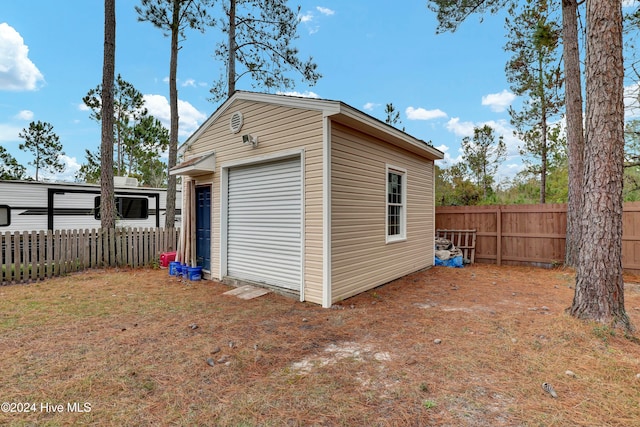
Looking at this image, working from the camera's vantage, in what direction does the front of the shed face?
facing the viewer and to the left of the viewer

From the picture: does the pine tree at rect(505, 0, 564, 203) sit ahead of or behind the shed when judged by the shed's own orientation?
behind

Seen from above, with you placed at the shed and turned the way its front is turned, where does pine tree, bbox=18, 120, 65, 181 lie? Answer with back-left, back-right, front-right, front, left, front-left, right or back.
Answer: right

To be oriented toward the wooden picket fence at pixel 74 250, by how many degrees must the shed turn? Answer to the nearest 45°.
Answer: approximately 45° to its right

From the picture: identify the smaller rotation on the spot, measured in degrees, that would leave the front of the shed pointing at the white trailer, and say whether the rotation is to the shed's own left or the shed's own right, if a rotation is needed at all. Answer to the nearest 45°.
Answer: approximately 90° to the shed's own right

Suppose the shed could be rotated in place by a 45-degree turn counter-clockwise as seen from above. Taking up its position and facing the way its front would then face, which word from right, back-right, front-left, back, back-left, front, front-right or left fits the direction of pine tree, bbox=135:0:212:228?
back-right

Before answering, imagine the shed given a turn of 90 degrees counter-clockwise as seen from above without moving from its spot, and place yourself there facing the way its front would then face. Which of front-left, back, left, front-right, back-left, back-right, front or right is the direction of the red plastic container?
back

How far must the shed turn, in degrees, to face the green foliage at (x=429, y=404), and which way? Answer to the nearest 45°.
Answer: approximately 45° to its left
